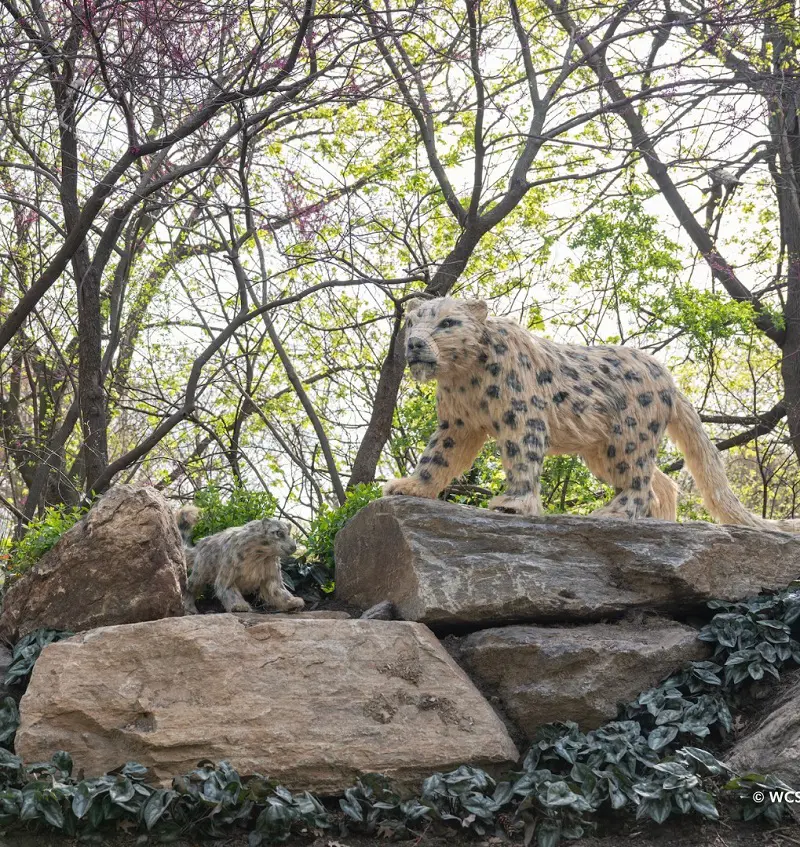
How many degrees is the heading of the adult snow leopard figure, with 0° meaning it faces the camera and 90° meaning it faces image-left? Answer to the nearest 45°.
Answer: approximately 90°

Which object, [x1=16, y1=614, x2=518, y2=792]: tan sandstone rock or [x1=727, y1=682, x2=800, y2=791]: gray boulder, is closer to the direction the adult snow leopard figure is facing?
the tan sandstone rock

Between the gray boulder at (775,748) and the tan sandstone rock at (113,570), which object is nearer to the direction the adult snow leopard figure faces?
the tan sandstone rock

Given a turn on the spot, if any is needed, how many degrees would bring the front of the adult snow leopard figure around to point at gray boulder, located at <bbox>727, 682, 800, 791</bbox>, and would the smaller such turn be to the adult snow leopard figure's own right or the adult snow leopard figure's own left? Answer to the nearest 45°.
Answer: approximately 135° to the adult snow leopard figure's own left

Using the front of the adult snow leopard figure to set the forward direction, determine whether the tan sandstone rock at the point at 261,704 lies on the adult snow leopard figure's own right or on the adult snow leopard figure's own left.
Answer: on the adult snow leopard figure's own left

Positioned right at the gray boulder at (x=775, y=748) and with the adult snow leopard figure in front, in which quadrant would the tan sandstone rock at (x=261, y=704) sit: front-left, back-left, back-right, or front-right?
front-left

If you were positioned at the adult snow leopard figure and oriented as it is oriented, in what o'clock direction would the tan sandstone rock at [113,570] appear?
The tan sandstone rock is roughly at 11 o'clock from the adult snow leopard figure.
